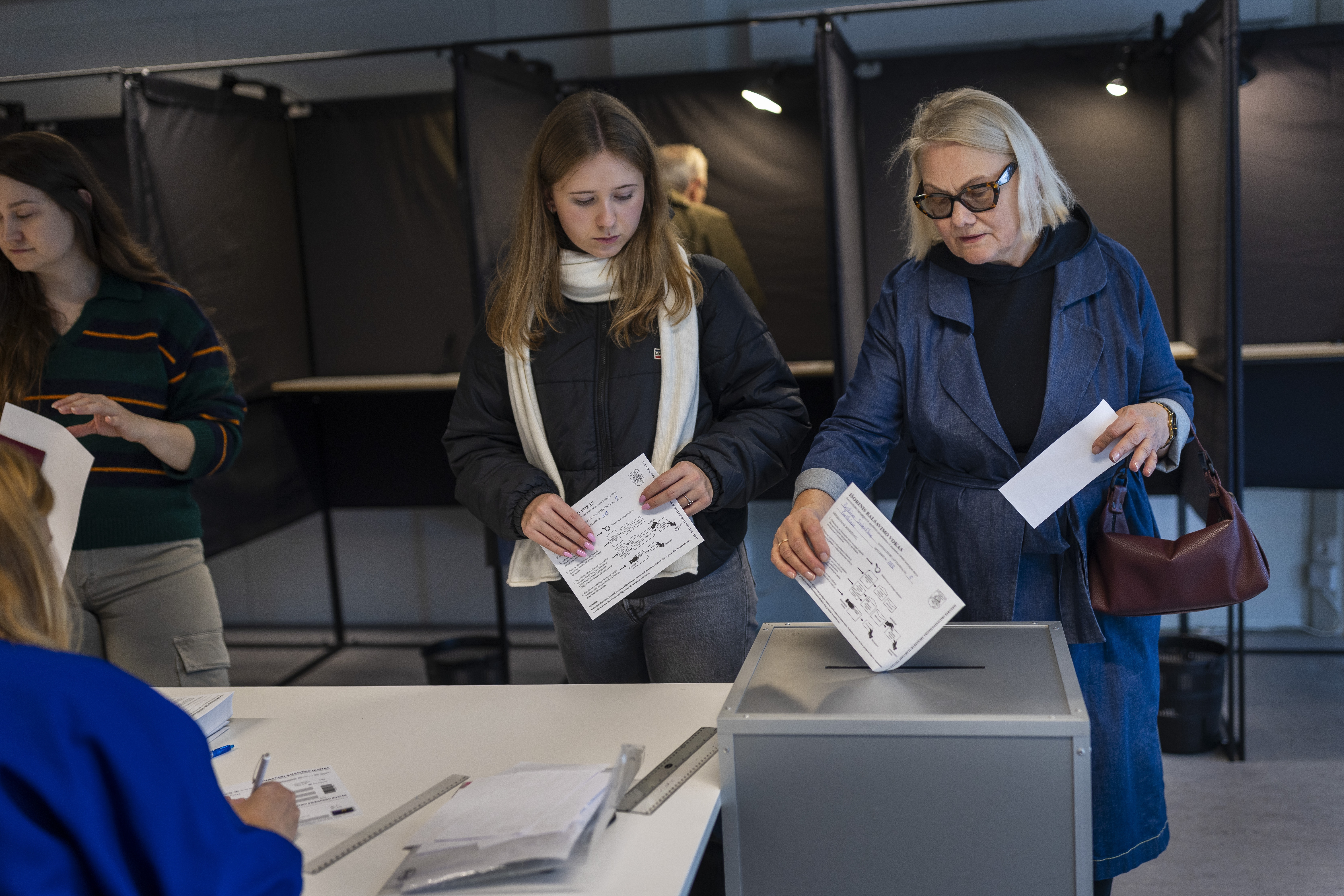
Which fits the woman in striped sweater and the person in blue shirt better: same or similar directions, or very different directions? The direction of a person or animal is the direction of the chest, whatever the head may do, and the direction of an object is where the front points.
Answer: very different directions

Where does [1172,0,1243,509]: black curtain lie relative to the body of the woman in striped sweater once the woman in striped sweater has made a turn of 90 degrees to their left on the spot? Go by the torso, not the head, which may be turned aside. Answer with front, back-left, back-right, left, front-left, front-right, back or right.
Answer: front-left

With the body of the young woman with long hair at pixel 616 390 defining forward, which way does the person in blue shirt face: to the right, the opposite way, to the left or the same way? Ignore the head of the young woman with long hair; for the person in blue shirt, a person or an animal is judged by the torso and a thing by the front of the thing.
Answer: the opposite way

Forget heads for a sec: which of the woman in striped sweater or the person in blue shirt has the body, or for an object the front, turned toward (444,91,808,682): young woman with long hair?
the person in blue shirt

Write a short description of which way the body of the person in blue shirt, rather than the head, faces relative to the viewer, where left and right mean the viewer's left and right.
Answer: facing away from the viewer and to the right of the viewer

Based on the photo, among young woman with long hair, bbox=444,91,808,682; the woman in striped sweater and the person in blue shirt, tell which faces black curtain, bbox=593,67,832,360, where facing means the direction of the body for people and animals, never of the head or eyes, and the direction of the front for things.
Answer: the person in blue shirt

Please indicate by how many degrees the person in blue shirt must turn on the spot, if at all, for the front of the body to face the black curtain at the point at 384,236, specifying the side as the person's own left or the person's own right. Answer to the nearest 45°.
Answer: approximately 45° to the person's own left

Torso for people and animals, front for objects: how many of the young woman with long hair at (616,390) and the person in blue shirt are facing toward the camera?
1

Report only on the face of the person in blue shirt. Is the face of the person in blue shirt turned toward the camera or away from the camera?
away from the camera

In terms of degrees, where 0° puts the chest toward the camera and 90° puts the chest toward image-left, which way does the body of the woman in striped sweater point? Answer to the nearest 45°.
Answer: approximately 45°
